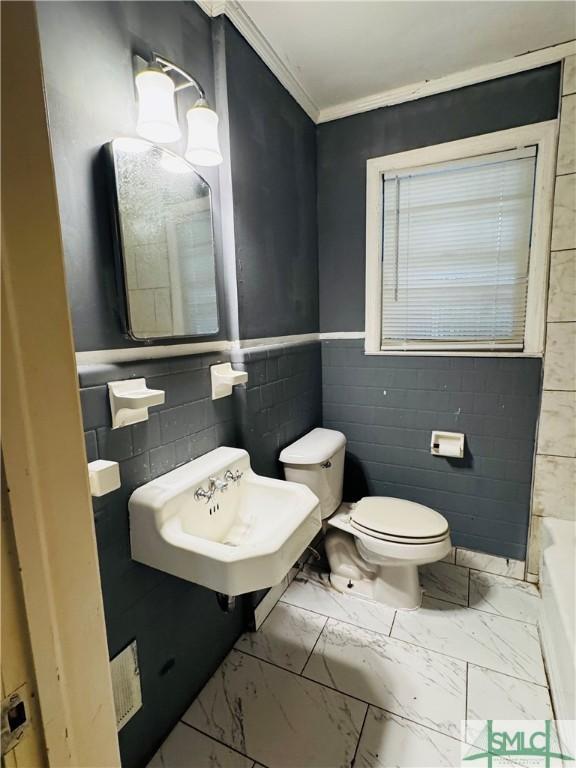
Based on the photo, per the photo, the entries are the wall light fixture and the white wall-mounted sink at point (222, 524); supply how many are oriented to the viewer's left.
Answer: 0

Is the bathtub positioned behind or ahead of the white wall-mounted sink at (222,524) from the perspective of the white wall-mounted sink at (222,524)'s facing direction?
ahead

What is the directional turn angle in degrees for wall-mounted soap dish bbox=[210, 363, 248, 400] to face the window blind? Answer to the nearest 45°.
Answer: approximately 45° to its left

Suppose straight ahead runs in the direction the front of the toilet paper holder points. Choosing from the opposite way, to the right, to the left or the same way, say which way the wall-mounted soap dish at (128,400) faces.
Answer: to the left

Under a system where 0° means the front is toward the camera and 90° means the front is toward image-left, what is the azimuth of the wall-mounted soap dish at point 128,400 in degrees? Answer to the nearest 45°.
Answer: approximately 315°

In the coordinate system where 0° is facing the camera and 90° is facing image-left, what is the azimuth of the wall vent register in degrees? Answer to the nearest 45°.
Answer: approximately 315°
